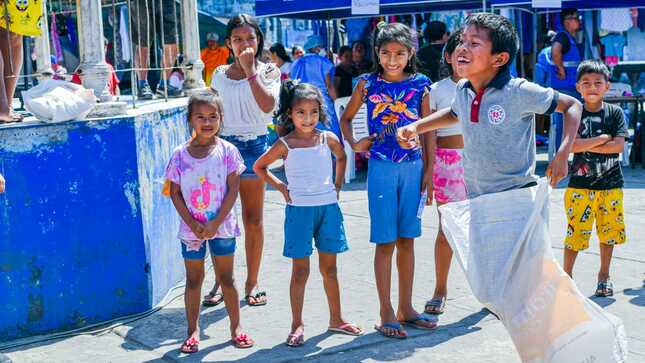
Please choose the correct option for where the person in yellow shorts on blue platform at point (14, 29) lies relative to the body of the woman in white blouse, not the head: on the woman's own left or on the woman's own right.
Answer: on the woman's own right

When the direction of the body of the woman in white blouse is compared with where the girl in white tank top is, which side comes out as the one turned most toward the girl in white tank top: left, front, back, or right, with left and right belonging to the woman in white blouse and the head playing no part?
front

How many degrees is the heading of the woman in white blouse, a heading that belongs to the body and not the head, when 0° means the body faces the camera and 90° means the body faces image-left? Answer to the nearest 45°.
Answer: approximately 0°

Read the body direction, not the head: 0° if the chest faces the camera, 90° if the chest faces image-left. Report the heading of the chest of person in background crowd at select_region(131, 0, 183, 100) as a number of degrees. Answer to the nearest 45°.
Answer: approximately 315°

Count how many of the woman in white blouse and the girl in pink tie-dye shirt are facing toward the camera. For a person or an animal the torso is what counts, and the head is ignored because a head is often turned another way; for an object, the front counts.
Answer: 2

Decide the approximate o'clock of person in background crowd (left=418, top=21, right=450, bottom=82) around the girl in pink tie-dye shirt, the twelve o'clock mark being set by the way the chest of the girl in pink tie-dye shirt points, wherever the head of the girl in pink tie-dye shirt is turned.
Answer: The person in background crowd is roughly at 7 o'clock from the girl in pink tie-dye shirt.

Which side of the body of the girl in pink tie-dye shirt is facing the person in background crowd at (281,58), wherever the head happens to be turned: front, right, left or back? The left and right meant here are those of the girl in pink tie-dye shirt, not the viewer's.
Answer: back
